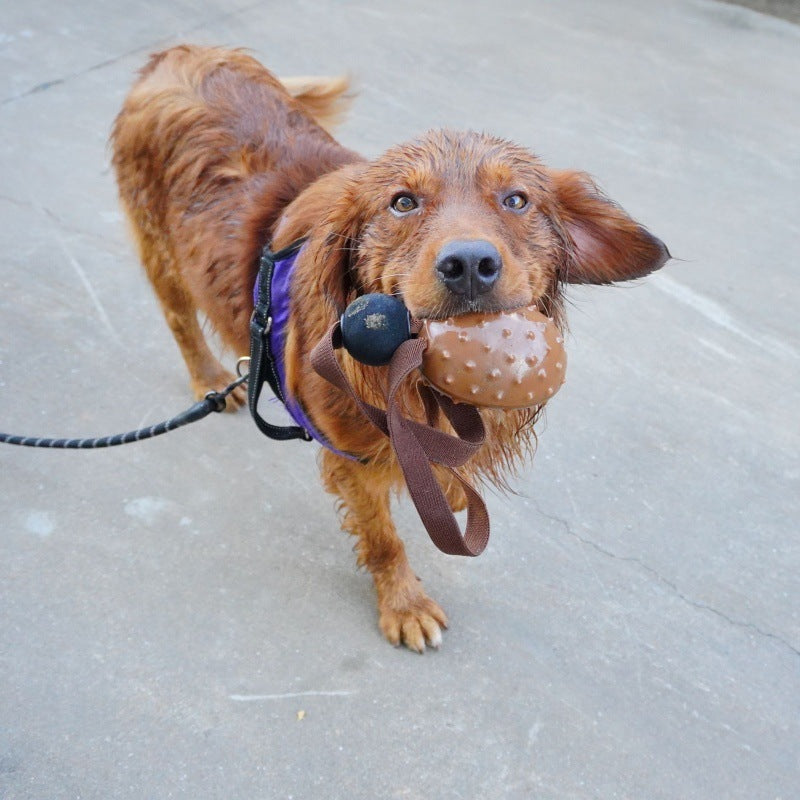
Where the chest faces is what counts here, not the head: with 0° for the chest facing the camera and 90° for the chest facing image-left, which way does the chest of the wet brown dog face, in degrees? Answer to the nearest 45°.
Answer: approximately 315°
